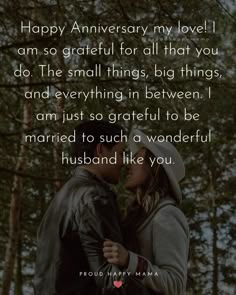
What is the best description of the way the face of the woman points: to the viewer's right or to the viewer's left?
to the viewer's left

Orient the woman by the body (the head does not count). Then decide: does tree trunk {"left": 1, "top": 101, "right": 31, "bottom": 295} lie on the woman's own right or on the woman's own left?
on the woman's own right

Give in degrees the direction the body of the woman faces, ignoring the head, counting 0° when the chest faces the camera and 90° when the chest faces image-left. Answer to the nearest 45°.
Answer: approximately 90°
